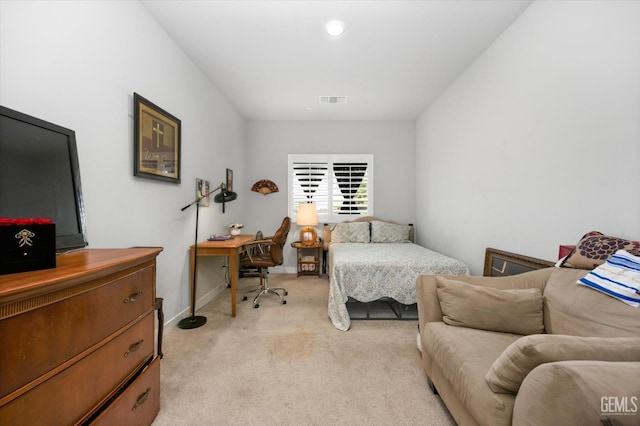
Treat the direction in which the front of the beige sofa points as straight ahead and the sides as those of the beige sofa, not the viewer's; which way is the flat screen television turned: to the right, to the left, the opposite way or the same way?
the opposite way

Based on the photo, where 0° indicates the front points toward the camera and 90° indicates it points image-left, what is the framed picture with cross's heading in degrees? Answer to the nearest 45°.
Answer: approximately 315°

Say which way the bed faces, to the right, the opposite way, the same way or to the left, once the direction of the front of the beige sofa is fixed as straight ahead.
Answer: to the left

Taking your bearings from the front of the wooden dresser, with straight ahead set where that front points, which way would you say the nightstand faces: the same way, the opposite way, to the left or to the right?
to the right

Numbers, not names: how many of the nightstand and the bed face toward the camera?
2

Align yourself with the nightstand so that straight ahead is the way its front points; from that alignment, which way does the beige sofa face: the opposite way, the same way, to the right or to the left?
to the right

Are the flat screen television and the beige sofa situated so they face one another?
yes

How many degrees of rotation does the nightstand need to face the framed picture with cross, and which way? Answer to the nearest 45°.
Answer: approximately 45° to its right

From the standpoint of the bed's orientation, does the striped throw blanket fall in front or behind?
in front

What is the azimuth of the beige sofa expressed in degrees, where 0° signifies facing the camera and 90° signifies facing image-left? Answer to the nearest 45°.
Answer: approximately 45°

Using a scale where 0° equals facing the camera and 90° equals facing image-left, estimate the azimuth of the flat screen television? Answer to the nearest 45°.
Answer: approximately 315°

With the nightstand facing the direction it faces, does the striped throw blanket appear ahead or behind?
ahead
